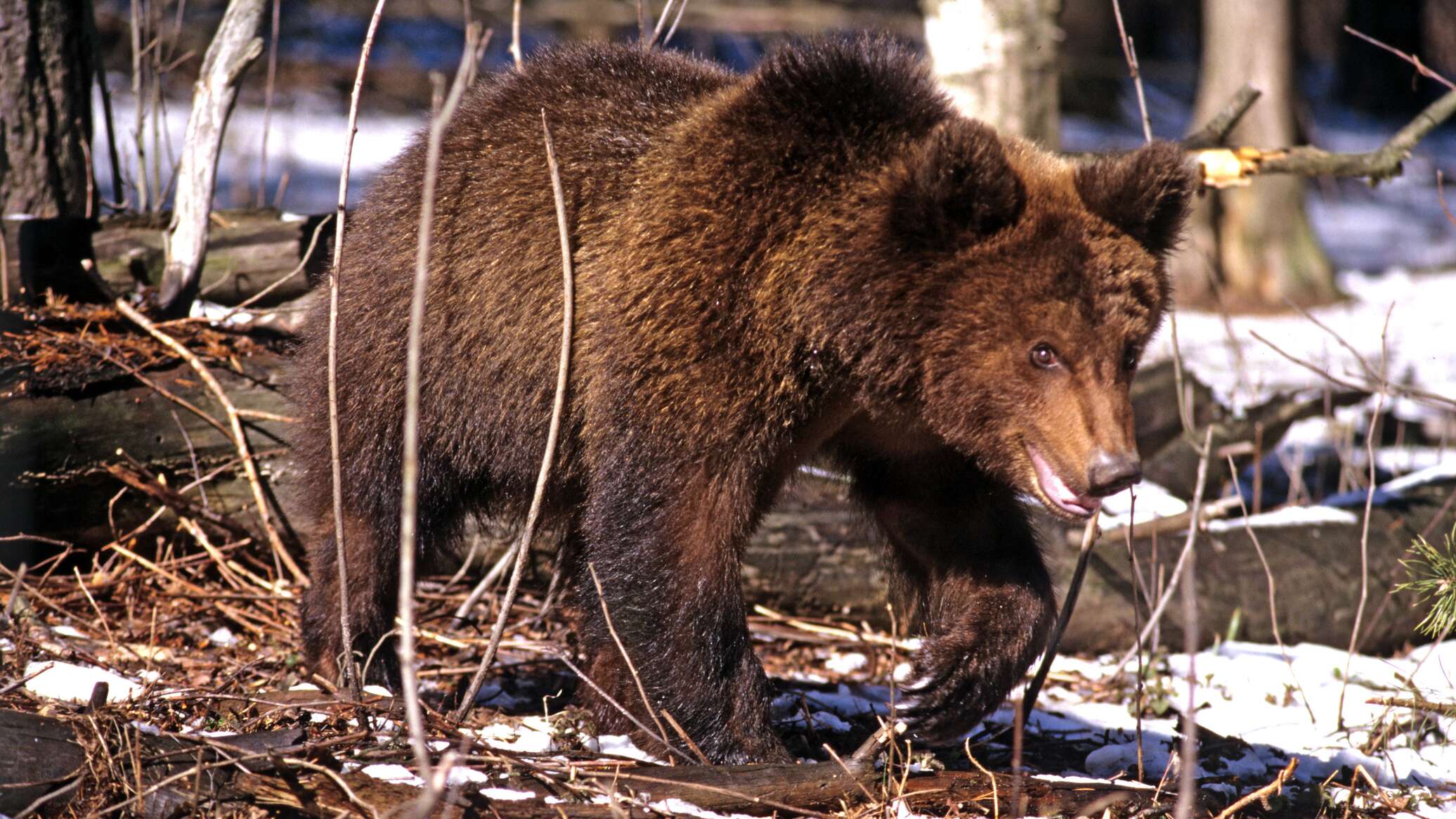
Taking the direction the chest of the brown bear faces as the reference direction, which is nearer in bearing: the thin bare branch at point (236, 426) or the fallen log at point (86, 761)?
the fallen log

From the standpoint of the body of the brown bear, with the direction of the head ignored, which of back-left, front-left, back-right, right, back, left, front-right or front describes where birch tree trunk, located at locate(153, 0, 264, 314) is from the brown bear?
back

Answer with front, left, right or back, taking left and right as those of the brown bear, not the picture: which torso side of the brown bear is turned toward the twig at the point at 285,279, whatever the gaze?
back

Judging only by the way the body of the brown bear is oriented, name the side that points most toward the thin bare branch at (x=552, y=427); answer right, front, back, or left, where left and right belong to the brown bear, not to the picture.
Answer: right

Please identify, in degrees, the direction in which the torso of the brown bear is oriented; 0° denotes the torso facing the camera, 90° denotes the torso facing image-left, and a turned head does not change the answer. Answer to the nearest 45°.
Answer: approximately 315°

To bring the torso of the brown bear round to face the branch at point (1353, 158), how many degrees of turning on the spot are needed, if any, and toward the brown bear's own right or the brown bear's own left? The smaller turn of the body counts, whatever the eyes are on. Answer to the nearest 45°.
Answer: approximately 90° to the brown bear's own left

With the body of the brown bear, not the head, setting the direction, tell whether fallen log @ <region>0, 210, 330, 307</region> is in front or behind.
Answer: behind

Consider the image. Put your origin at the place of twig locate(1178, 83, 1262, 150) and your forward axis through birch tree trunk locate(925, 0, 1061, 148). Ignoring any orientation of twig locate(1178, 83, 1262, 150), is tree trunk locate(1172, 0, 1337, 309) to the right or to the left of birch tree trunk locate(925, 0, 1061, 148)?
right

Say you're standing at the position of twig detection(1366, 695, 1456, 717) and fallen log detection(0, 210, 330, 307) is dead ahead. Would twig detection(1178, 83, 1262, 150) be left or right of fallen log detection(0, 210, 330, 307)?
right

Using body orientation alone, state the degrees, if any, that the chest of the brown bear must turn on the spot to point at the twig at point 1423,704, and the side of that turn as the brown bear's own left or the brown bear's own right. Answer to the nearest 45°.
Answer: approximately 45° to the brown bear's own left

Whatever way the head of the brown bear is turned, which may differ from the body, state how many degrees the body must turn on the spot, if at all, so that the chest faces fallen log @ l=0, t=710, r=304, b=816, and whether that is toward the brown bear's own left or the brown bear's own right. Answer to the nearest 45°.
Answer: approximately 90° to the brown bear's own right
